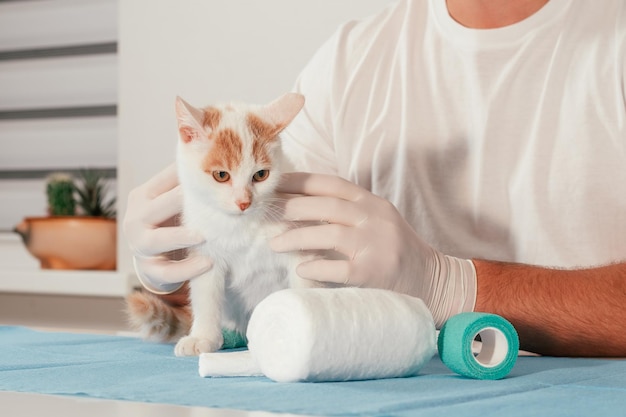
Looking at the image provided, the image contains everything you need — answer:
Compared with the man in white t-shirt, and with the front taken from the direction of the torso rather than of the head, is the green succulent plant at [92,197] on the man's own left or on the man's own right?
on the man's own right

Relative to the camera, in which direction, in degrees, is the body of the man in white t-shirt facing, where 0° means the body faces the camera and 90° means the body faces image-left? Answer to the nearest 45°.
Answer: approximately 0°

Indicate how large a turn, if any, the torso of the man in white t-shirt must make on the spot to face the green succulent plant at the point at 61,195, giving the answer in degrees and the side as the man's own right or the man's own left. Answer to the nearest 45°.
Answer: approximately 135° to the man's own right

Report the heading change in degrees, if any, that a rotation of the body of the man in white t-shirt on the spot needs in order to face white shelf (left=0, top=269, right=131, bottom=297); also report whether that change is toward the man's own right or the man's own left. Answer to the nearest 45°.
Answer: approximately 135° to the man's own right

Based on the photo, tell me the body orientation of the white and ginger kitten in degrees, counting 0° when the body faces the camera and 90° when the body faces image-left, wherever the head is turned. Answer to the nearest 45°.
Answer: approximately 0°

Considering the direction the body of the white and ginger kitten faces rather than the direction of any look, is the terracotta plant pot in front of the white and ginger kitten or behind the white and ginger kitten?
behind
